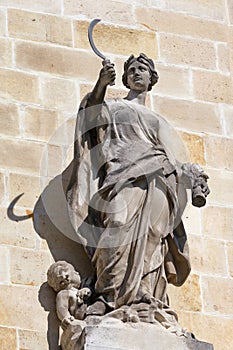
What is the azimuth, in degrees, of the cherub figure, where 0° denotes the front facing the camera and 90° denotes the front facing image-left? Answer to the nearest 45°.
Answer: approximately 315°
